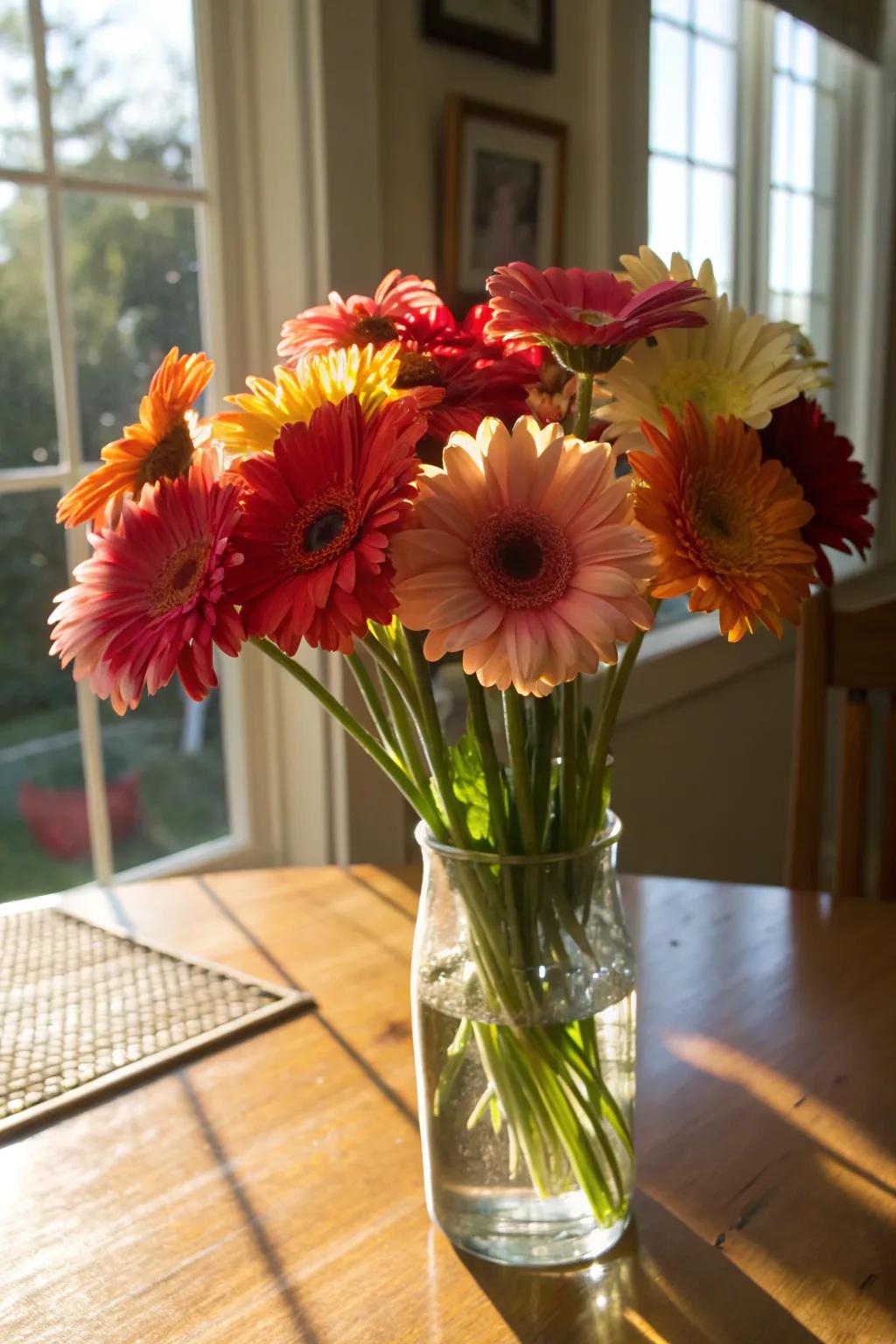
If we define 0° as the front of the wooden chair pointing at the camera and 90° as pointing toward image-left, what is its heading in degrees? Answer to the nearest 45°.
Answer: approximately 0°

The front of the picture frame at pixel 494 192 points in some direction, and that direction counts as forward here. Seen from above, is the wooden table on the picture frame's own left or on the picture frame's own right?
on the picture frame's own right

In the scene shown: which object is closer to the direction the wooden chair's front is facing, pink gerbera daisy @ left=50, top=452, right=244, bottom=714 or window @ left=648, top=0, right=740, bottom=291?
the pink gerbera daisy

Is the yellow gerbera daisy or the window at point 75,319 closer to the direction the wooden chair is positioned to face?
the yellow gerbera daisy

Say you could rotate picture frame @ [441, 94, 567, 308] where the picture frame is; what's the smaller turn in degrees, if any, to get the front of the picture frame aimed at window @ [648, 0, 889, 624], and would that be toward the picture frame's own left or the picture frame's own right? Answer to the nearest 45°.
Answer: approximately 90° to the picture frame's own left

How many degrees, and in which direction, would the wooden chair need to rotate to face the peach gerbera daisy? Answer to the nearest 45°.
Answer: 0° — it already faces it

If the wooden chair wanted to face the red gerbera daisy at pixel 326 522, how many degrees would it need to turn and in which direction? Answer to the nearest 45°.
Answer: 0° — it already faces it

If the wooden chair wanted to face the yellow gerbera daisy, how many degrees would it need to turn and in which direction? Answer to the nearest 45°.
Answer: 0° — it already faces it

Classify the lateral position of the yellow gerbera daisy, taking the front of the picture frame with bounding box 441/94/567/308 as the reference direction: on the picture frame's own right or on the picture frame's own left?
on the picture frame's own right

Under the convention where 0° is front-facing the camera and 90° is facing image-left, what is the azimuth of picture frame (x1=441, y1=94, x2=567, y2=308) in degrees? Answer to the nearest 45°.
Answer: approximately 315°
